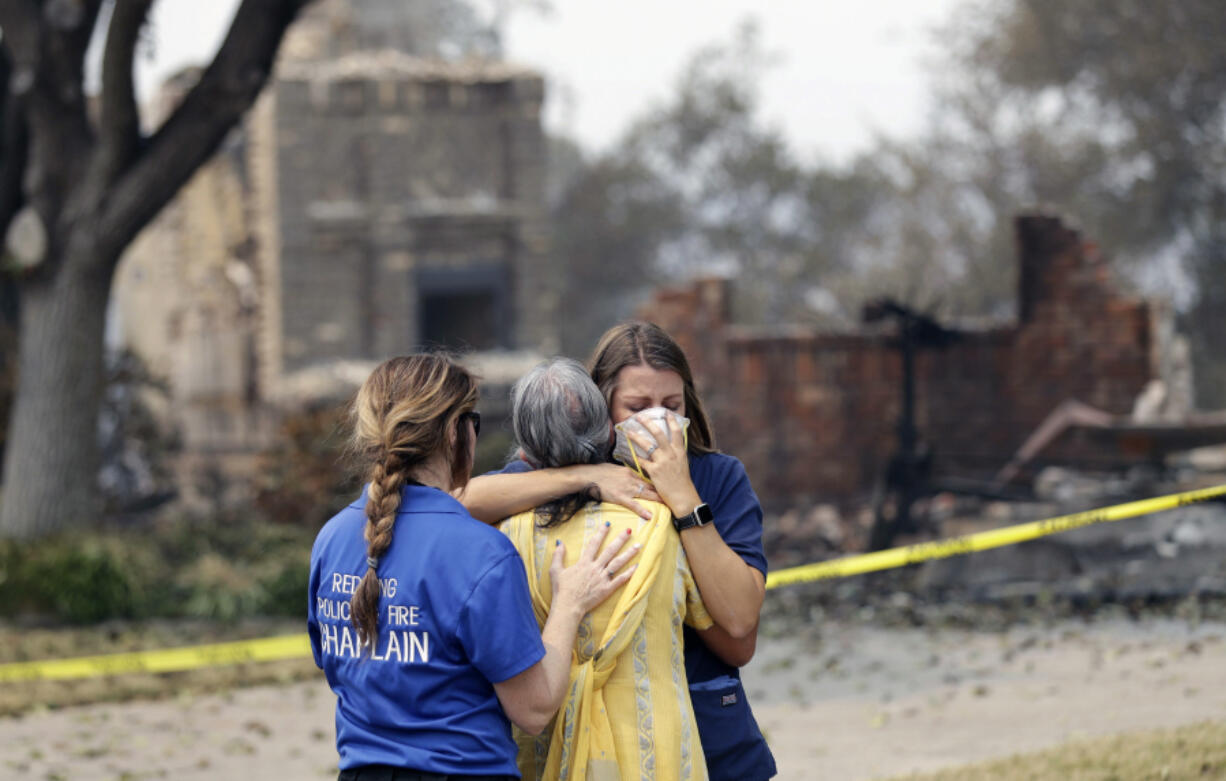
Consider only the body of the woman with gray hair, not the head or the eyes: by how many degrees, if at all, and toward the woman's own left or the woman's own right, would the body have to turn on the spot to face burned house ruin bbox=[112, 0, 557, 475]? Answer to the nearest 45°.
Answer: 0° — they already face it

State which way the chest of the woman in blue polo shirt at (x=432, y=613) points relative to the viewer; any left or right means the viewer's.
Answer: facing away from the viewer and to the right of the viewer

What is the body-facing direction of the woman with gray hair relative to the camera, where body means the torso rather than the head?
away from the camera

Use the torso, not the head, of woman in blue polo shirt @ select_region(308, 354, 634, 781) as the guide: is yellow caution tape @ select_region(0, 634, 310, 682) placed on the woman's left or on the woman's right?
on the woman's left

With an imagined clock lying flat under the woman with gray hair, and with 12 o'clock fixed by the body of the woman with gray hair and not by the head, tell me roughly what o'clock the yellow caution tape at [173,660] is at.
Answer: The yellow caution tape is roughly at 11 o'clock from the woman with gray hair.

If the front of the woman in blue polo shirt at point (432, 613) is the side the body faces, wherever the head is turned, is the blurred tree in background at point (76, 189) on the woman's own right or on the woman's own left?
on the woman's own left

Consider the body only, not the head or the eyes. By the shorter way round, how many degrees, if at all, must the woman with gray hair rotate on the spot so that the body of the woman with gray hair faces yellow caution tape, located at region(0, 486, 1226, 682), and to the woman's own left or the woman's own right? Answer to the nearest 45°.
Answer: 0° — they already face it
